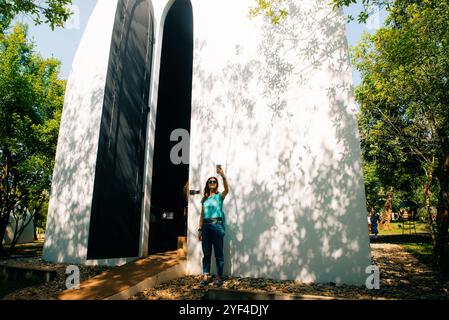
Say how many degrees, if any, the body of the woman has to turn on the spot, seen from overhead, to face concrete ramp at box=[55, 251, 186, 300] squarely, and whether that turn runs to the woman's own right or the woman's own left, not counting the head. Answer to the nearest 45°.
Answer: approximately 90° to the woman's own right

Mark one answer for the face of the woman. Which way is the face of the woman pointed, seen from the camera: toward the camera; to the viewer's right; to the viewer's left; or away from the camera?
toward the camera

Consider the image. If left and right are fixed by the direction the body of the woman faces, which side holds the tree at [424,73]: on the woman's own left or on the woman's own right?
on the woman's own left

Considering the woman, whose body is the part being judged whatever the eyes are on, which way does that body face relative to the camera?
toward the camera
